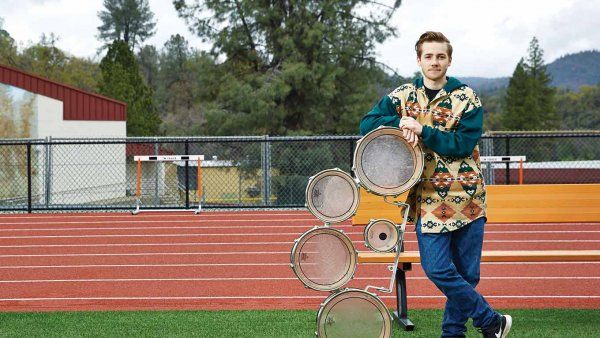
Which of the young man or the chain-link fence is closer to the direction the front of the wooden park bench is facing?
the young man

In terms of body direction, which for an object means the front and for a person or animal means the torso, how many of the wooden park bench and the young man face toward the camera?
2

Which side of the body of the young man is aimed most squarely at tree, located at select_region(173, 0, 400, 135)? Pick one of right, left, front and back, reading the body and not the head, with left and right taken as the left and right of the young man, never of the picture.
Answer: back

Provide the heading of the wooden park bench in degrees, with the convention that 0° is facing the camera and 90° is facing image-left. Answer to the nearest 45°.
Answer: approximately 0°

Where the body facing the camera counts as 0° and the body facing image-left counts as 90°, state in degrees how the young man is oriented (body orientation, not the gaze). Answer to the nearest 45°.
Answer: approximately 0°

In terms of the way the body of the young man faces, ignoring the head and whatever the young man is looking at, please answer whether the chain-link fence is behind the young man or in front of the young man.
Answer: behind

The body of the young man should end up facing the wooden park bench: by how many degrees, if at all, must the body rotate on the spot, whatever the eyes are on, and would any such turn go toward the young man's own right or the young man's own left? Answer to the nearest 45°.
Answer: approximately 180°
